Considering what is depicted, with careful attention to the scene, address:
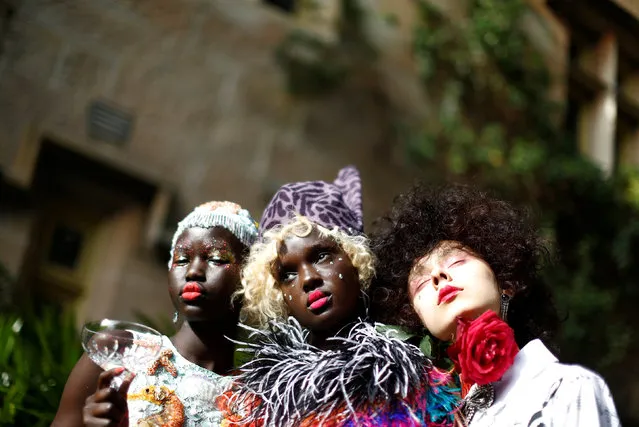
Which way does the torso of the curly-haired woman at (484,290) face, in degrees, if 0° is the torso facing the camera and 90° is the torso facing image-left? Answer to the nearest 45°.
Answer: approximately 45°

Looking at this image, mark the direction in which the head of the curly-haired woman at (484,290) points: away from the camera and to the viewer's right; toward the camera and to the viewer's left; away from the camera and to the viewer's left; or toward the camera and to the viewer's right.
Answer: toward the camera and to the viewer's left

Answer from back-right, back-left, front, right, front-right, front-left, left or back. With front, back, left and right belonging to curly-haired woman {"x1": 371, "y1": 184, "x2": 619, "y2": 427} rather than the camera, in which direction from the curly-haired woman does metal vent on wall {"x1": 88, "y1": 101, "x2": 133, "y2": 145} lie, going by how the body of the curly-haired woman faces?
right
